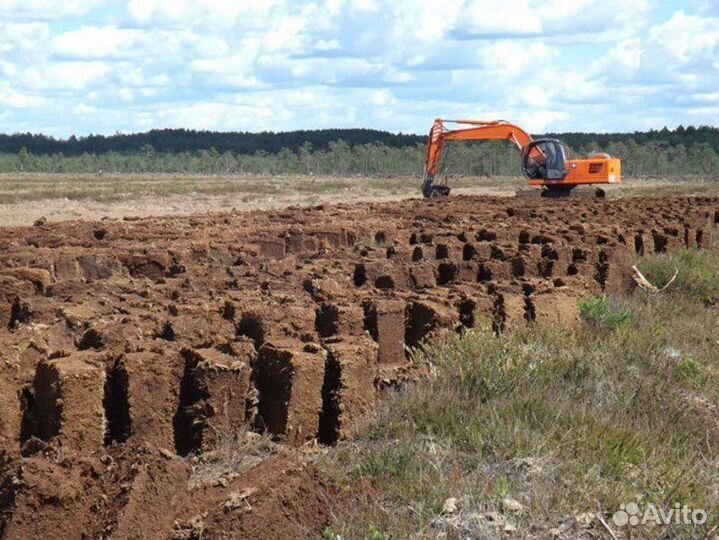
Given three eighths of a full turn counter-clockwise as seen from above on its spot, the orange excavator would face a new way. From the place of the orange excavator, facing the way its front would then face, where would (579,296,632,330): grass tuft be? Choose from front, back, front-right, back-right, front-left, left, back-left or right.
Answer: front-right

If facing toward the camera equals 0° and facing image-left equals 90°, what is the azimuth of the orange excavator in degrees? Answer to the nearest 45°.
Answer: approximately 90°

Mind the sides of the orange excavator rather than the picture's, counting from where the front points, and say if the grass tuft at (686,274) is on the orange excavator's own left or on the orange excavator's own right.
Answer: on the orange excavator's own left
